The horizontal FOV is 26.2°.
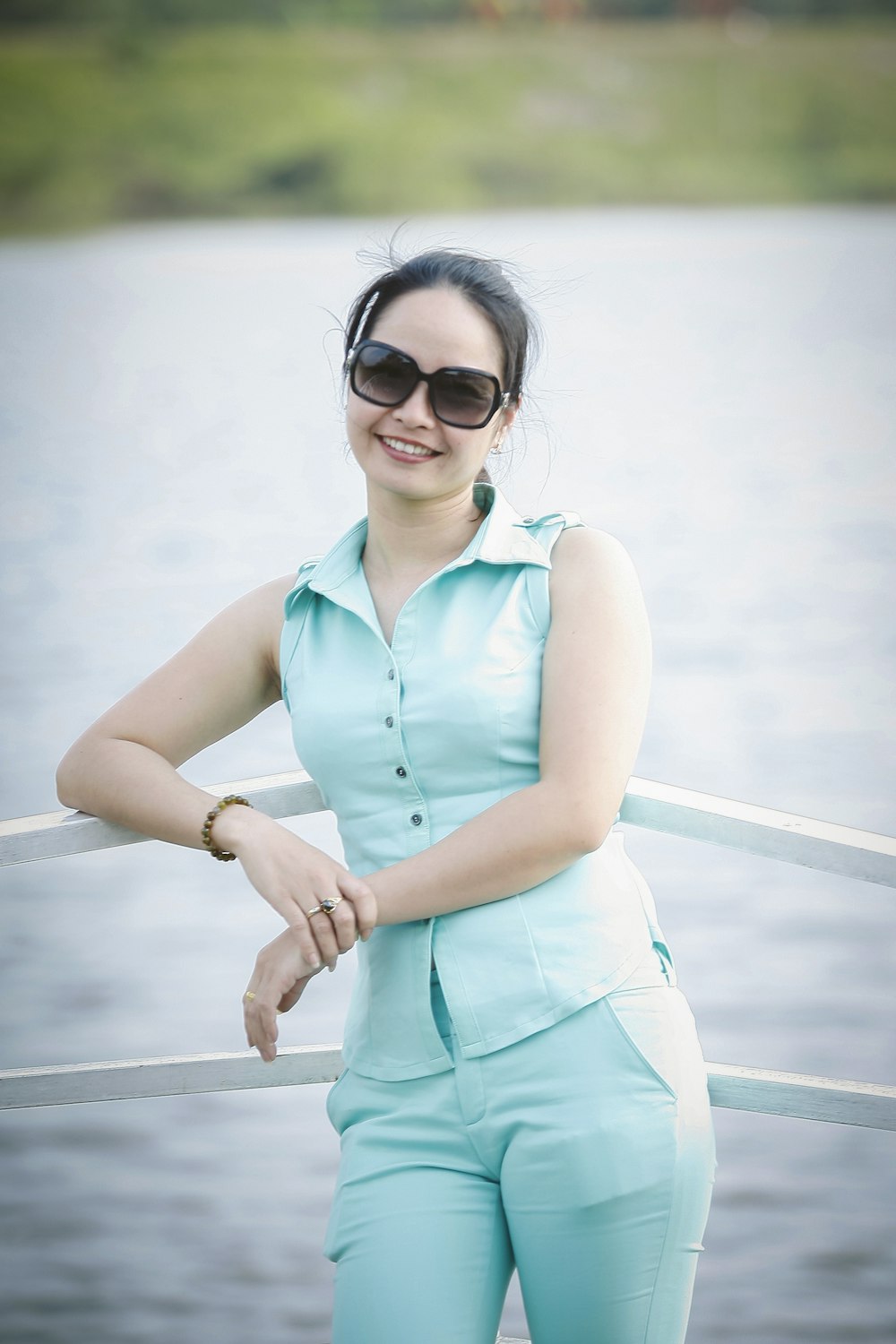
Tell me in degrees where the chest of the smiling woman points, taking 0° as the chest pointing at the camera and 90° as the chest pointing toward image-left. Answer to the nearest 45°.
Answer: approximately 45°
